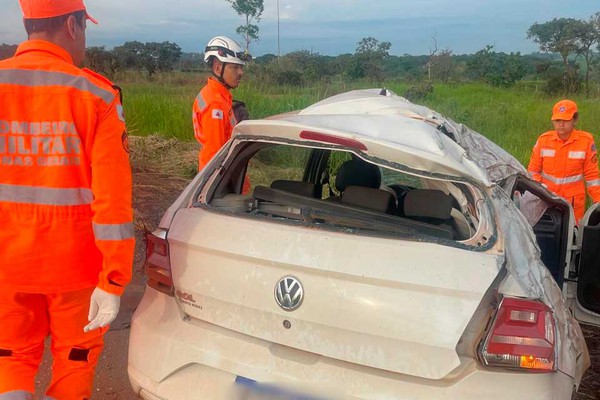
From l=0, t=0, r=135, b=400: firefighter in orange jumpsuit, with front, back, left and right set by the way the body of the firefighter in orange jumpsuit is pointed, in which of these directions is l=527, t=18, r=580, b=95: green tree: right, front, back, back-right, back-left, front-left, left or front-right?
front-right

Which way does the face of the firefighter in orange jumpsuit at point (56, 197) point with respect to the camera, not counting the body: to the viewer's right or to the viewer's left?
to the viewer's right

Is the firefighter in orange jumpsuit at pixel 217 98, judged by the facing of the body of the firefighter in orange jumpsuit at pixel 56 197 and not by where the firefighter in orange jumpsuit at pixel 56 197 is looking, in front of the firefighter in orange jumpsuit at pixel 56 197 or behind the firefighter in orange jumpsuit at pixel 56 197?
in front

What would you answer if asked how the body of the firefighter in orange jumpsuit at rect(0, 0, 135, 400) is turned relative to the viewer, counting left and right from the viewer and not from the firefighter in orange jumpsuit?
facing away from the viewer

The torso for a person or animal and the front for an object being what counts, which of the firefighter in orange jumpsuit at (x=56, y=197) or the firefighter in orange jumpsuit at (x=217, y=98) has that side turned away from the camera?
the firefighter in orange jumpsuit at (x=56, y=197)
